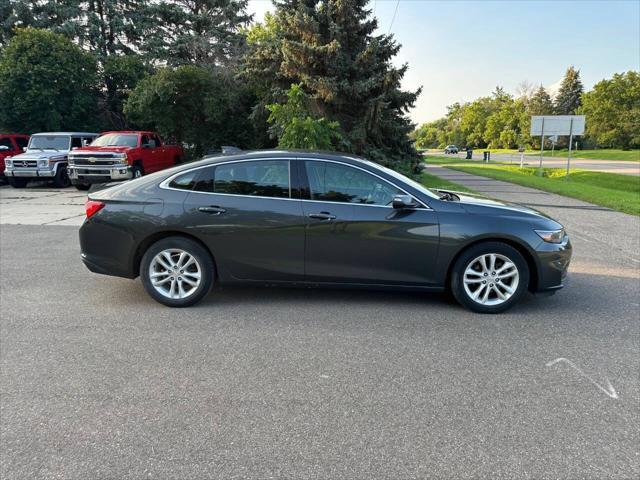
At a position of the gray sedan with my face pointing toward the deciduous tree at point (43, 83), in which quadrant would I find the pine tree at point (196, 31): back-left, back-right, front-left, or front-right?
front-right

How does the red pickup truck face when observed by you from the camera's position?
facing the viewer and to the left of the viewer

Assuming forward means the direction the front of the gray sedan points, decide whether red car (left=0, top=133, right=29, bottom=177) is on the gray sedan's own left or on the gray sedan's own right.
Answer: on the gray sedan's own left

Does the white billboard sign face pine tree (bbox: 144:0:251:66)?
no

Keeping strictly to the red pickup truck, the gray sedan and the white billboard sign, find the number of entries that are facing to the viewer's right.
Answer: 1

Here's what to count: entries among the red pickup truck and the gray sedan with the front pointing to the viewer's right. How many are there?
1

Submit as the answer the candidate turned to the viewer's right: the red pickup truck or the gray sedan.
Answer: the gray sedan

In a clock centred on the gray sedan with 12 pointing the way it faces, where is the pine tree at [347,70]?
The pine tree is roughly at 9 o'clock from the gray sedan.

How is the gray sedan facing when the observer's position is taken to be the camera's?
facing to the right of the viewer

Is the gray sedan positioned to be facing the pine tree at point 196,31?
no

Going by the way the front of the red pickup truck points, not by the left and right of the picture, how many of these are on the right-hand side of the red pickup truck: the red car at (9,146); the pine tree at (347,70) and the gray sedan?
1

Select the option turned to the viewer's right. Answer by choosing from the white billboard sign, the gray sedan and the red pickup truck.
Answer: the gray sedan

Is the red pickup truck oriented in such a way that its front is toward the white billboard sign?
no
